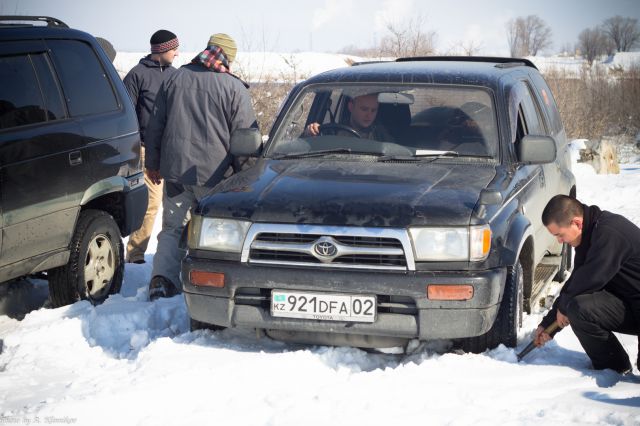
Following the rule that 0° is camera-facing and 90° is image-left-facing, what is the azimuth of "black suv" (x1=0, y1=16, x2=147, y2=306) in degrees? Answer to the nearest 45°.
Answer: approximately 45°

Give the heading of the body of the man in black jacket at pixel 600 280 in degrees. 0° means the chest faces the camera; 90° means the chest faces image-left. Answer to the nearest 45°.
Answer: approximately 90°

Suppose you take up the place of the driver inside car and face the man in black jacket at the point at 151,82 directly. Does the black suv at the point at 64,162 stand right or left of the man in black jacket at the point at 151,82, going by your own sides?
left

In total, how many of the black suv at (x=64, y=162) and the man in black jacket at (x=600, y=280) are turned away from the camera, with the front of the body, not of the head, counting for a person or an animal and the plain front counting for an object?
0

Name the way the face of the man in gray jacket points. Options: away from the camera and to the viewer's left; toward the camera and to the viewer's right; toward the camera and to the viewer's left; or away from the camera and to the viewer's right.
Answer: away from the camera and to the viewer's right

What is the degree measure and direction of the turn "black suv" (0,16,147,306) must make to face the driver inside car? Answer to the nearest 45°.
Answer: approximately 135° to its left

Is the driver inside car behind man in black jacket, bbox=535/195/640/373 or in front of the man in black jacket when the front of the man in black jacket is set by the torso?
in front
